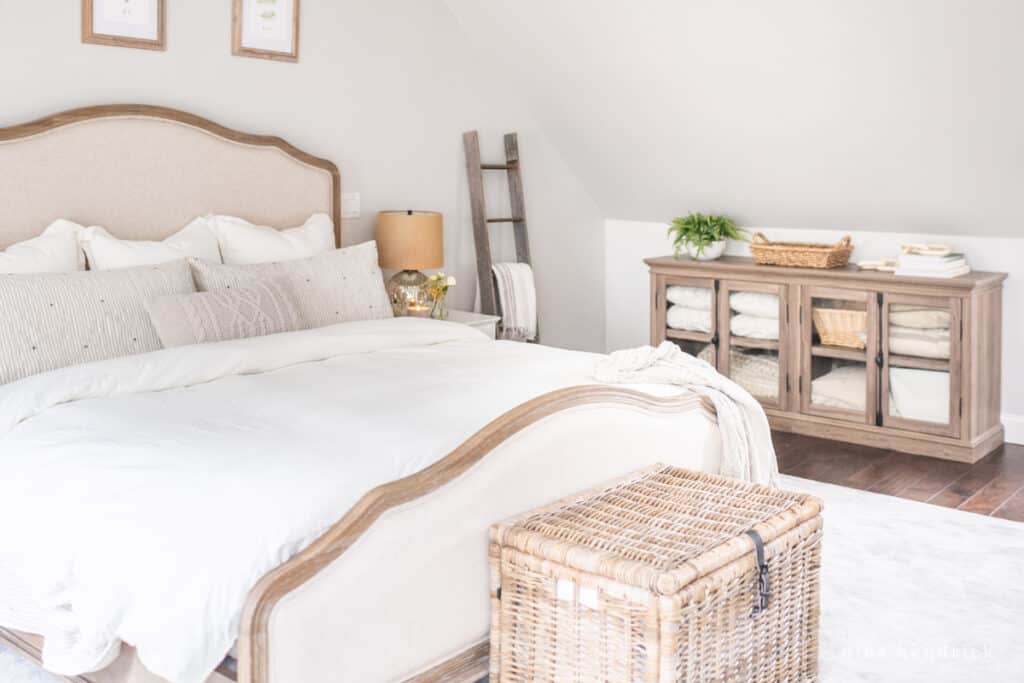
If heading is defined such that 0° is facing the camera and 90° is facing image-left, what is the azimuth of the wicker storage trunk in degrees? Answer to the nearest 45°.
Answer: approximately 315°

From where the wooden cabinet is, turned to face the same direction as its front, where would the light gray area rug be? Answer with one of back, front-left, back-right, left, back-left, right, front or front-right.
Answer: front-left

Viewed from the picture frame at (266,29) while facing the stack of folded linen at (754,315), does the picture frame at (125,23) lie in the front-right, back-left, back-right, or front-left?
back-right

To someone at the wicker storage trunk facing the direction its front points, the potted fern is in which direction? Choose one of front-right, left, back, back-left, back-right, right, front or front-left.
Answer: back-left

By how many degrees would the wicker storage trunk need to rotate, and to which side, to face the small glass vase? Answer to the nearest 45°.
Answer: approximately 135° to its left

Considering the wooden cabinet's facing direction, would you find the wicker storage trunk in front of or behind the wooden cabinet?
in front

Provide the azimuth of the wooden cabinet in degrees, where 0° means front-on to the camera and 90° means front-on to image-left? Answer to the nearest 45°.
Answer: approximately 45°

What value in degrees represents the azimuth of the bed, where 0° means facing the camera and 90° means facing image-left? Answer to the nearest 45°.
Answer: approximately 315°

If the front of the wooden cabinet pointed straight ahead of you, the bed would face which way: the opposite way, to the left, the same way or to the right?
to the left

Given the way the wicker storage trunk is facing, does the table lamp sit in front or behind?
behind
